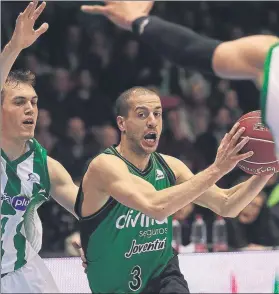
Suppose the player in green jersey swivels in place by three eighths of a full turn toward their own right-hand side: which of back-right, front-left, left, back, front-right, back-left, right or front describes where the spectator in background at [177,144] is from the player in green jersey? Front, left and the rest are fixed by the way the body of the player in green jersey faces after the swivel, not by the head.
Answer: right

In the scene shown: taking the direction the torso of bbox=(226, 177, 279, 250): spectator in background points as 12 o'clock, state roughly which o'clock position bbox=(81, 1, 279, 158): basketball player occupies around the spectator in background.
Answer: The basketball player is roughly at 12 o'clock from the spectator in background.

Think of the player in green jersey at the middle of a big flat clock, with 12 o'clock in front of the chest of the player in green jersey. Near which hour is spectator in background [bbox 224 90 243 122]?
The spectator in background is roughly at 8 o'clock from the player in green jersey.

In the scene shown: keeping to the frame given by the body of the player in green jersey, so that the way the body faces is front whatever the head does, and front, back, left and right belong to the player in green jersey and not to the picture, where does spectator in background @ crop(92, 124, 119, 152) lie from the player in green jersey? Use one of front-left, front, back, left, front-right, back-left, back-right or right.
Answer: back-left

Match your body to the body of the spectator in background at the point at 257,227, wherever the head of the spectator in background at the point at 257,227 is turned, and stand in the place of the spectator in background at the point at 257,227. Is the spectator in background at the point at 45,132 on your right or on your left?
on your right

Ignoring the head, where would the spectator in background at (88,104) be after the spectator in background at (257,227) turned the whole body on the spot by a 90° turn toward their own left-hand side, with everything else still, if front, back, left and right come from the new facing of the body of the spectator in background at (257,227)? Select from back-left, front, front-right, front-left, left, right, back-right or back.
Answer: back-left

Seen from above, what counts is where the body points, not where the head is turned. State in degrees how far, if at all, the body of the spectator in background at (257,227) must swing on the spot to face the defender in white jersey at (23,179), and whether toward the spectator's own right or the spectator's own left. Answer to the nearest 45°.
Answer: approximately 45° to the spectator's own right

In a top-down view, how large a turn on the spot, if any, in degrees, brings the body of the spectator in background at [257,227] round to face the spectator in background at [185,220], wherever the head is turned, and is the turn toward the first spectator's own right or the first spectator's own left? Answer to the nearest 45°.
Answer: approximately 90° to the first spectator's own right

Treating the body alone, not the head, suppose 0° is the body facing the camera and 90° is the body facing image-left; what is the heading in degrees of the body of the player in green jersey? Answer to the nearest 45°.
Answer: approximately 315°

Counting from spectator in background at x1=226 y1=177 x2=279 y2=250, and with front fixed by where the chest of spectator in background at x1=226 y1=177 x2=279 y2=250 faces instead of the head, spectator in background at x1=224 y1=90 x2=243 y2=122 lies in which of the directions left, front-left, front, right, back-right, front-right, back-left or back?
back

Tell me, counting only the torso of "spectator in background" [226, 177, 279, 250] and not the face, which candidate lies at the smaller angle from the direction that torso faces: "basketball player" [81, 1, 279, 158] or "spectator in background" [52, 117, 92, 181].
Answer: the basketball player
